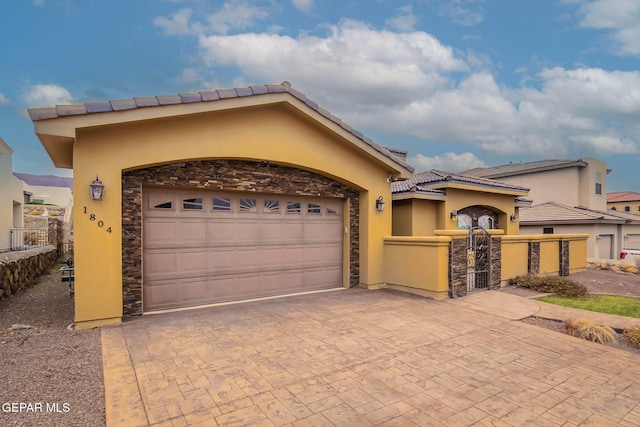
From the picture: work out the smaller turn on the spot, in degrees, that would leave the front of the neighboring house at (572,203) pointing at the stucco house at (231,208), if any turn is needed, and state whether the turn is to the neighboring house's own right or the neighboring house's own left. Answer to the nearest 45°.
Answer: approximately 45° to the neighboring house's own right

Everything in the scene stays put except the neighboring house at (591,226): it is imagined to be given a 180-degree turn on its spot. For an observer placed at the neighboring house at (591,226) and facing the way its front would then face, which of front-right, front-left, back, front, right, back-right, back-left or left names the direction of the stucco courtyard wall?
back-left

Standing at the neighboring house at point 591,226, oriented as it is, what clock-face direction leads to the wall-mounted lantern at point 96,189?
The wall-mounted lantern is roughly at 2 o'clock from the neighboring house.

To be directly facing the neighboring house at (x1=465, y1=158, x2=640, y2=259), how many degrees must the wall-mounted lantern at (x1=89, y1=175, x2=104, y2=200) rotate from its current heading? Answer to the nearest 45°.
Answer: approximately 90° to its left

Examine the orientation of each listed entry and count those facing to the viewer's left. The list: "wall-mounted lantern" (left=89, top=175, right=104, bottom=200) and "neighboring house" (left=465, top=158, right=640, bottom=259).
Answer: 0

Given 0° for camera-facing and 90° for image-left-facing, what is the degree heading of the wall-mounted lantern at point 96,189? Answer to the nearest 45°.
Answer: approximately 0°

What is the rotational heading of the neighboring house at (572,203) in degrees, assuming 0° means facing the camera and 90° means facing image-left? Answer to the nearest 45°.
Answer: approximately 315°

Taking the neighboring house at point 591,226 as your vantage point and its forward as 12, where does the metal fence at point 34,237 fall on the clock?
The metal fence is roughly at 3 o'clock from the neighboring house.
